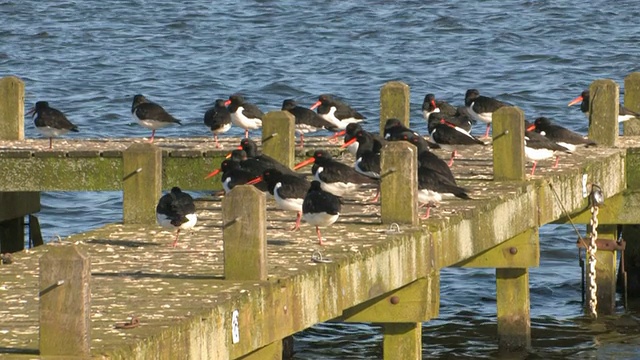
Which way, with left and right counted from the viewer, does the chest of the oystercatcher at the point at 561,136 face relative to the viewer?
facing to the left of the viewer

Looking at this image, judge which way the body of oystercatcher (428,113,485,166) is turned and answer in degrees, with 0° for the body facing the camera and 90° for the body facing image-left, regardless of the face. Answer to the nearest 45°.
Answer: approximately 90°

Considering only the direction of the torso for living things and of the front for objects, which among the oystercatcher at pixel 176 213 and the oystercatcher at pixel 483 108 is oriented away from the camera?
the oystercatcher at pixel 176 213

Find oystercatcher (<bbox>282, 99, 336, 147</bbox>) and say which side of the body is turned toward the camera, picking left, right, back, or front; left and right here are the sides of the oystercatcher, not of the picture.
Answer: left

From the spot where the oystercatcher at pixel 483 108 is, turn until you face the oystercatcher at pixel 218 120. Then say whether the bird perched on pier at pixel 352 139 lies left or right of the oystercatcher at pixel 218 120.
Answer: left

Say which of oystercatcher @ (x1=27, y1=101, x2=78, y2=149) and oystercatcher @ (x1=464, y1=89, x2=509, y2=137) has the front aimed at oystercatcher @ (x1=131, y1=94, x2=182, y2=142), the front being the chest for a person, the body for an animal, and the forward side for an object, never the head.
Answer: oystercatcher @ (x1=464, y1=89, x2=509, y2=137)

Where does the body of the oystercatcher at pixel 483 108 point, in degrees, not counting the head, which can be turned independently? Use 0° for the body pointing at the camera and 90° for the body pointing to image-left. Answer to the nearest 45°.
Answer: approximately 90°

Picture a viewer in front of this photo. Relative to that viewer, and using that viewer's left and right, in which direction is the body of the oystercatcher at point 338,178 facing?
facing to the left of the viewer

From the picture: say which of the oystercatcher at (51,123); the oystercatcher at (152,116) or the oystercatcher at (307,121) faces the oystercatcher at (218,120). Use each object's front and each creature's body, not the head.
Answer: the oystercatcher at (307,121)

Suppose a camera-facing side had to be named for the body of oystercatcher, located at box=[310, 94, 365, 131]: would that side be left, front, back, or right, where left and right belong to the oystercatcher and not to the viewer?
left

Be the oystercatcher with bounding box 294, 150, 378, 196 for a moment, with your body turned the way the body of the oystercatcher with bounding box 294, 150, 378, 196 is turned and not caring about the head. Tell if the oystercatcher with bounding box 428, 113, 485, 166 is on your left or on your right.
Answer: on your right

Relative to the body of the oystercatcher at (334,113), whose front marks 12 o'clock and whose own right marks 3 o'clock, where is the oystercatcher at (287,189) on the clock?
the oystercatcher at (287,189) is roughly at 9 o'clock from the oystercatcher at (334,113).

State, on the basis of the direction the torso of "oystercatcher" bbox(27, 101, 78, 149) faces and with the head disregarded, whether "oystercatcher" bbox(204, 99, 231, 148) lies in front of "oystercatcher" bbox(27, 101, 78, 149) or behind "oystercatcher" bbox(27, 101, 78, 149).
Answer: behind

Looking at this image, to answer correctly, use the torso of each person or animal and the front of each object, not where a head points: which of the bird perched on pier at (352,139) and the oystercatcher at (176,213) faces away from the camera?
the oystercatcher

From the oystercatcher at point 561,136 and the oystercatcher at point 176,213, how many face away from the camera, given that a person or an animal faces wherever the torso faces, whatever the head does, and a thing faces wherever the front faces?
1
